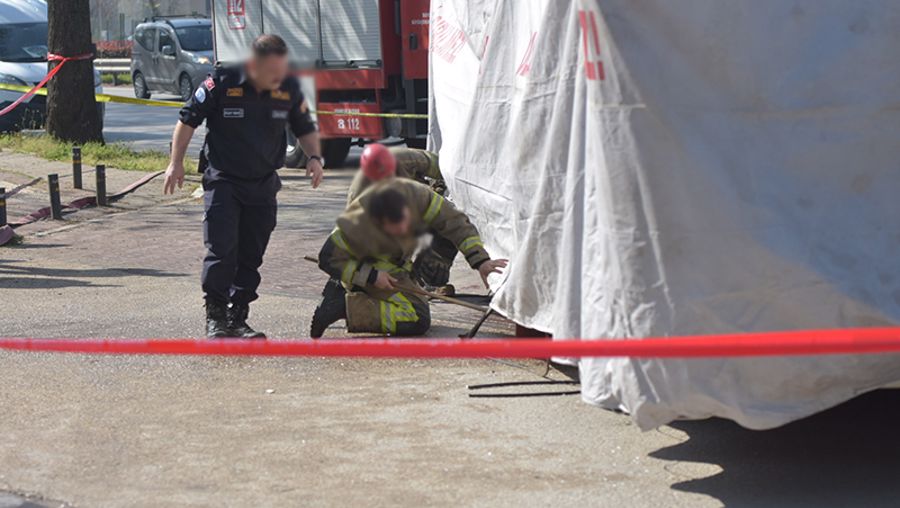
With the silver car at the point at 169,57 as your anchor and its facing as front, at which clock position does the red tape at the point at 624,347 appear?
The red tape is roughly at 12 o'clock from the silver car.

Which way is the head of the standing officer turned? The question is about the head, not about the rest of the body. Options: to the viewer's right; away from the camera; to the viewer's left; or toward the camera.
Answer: toward the camera

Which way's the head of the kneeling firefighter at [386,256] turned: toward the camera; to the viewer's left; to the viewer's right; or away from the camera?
toward the camera

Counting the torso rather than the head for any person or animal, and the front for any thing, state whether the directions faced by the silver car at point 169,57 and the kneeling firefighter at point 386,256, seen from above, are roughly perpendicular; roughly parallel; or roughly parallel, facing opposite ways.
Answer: roughly parallel

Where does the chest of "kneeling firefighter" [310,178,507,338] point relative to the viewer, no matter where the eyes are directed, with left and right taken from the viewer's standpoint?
facing the viewer and to the right of the viewer

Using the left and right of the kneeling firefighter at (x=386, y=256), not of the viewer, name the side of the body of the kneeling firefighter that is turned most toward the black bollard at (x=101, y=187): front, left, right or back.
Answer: back

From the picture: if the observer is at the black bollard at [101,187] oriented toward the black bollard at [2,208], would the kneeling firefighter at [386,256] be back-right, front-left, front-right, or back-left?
front-left

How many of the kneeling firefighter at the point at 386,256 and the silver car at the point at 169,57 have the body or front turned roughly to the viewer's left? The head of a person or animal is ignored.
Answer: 0

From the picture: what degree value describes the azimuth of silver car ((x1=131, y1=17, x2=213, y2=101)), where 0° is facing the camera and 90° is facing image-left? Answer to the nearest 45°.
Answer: approximately 315°
